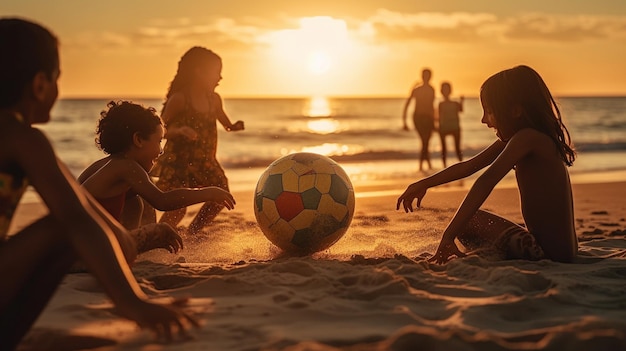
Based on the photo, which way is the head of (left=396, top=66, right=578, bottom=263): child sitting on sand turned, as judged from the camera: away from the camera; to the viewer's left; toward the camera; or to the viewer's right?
to the viewer's left

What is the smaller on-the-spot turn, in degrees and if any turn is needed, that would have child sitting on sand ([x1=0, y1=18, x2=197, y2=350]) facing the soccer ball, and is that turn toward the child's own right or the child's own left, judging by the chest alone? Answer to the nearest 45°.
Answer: approximately 45° to the child's own left

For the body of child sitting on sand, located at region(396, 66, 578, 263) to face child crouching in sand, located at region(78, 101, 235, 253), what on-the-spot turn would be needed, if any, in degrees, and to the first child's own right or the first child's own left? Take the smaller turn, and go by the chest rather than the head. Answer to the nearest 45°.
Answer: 0° — they already face them

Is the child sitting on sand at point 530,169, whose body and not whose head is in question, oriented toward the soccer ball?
yes

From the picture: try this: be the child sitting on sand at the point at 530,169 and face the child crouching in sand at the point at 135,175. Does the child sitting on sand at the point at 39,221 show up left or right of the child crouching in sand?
left

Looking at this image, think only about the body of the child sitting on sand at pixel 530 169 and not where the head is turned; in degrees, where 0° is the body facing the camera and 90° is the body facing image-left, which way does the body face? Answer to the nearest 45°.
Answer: approximately 90°

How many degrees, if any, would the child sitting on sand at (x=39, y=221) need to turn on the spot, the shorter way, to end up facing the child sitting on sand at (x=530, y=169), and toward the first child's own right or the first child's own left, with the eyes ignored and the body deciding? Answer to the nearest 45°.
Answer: approximately 45° to the first child's own left

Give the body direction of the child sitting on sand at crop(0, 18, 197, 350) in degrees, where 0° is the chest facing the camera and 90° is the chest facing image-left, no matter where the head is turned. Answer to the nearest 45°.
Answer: approximately 270°

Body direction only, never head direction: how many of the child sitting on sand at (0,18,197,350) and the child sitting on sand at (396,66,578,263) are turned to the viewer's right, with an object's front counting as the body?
1

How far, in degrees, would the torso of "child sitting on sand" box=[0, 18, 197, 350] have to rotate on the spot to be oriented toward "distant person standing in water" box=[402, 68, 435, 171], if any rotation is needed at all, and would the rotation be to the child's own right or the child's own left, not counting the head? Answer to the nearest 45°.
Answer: approximately 45° to the child's own left

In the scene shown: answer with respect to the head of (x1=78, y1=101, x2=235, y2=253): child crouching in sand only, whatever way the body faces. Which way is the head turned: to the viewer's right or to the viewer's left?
to the viewer's right

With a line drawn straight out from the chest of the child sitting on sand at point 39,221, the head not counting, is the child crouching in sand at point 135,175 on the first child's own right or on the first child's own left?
on the first child's own left
